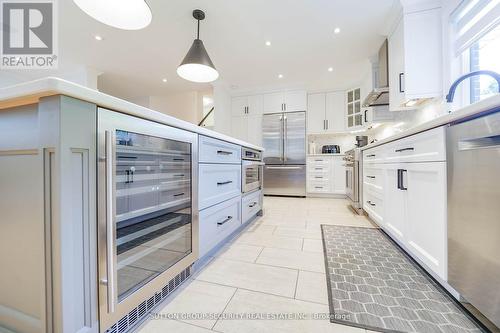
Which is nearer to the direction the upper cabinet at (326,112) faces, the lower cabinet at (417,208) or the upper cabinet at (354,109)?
the lower cabinet

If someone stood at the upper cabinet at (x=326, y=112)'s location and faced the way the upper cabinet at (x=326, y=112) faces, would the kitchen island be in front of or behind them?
in front

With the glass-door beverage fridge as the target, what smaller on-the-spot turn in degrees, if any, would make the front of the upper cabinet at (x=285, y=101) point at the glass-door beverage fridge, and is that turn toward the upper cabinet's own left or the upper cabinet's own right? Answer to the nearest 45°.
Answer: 0° — it already faces it

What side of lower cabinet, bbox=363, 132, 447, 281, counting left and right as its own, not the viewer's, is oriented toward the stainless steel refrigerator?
right

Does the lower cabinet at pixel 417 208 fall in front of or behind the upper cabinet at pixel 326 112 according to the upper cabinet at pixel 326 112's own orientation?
in front

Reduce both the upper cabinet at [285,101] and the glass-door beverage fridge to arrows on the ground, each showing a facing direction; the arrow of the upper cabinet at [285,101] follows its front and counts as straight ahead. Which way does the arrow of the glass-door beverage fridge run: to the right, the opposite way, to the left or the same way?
to the left

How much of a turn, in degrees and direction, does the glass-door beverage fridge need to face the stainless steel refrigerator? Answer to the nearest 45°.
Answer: approximately 90° to its left

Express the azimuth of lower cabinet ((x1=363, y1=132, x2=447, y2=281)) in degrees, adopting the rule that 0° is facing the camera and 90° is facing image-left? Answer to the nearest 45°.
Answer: approximately 45°

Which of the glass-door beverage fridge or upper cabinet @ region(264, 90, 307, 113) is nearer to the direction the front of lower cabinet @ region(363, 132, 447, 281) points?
the glass-door beverage fridge
